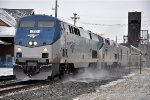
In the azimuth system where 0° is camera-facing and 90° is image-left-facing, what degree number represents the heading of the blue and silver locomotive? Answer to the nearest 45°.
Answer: approximately 45°
